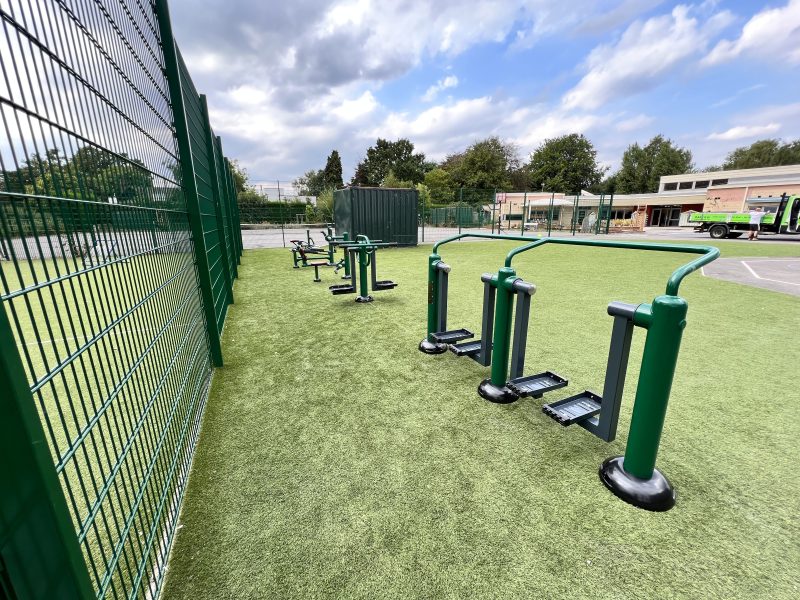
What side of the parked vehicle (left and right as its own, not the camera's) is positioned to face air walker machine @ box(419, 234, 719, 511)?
right

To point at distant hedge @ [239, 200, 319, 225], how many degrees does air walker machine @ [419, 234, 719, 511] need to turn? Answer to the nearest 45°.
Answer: approximately 90° to its left

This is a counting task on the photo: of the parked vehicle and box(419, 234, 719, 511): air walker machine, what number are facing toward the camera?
0

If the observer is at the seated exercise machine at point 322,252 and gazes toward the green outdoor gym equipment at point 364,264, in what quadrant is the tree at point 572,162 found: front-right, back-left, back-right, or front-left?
back-left

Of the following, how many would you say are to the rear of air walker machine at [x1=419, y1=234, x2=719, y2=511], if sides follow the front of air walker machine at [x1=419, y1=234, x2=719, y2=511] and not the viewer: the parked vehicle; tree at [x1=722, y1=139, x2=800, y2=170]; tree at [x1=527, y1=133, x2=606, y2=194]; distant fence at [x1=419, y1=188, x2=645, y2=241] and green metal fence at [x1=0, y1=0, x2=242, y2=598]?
1

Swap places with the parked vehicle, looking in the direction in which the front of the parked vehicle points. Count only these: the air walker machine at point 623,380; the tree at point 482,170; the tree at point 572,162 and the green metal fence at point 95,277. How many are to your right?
2

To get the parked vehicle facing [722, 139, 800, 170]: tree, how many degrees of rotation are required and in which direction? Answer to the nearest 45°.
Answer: approximately 90° to its left

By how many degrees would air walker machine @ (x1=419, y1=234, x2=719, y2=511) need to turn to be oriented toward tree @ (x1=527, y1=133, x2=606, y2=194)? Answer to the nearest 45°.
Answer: approximately 45° to its left

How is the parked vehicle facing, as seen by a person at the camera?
facing to the right of the viewer

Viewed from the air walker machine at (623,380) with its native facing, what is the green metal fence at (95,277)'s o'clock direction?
The green metal fence is roughly at 6 o'clock from the air walker machine.

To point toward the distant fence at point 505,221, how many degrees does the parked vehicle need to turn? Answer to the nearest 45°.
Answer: approximately 180°

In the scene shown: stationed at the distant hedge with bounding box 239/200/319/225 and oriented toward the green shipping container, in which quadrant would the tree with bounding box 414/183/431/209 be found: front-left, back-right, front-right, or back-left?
front-left
